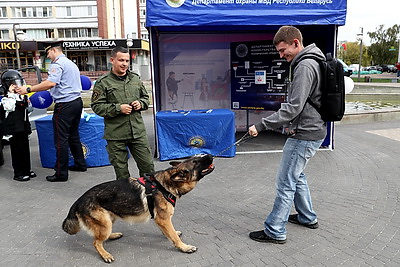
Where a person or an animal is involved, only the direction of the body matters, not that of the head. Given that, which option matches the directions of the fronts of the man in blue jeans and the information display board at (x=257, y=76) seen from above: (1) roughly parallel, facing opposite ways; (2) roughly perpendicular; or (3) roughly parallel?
roughly perpendicular

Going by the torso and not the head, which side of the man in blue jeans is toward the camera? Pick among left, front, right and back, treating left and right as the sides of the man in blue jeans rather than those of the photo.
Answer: left

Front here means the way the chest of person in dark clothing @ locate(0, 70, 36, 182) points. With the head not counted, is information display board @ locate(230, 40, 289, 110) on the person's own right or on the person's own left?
on the person's own left

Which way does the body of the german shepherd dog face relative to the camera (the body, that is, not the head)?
to the viewer's right

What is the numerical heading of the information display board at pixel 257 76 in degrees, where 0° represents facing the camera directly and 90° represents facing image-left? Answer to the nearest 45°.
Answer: approximately 0°

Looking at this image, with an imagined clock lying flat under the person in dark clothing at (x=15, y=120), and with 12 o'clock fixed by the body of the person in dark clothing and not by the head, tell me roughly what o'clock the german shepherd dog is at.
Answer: The german shepherd dog is roughly at 1 o'clock from the person in dark clothing.

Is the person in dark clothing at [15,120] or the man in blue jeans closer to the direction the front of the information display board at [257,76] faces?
the man in blue jeans
